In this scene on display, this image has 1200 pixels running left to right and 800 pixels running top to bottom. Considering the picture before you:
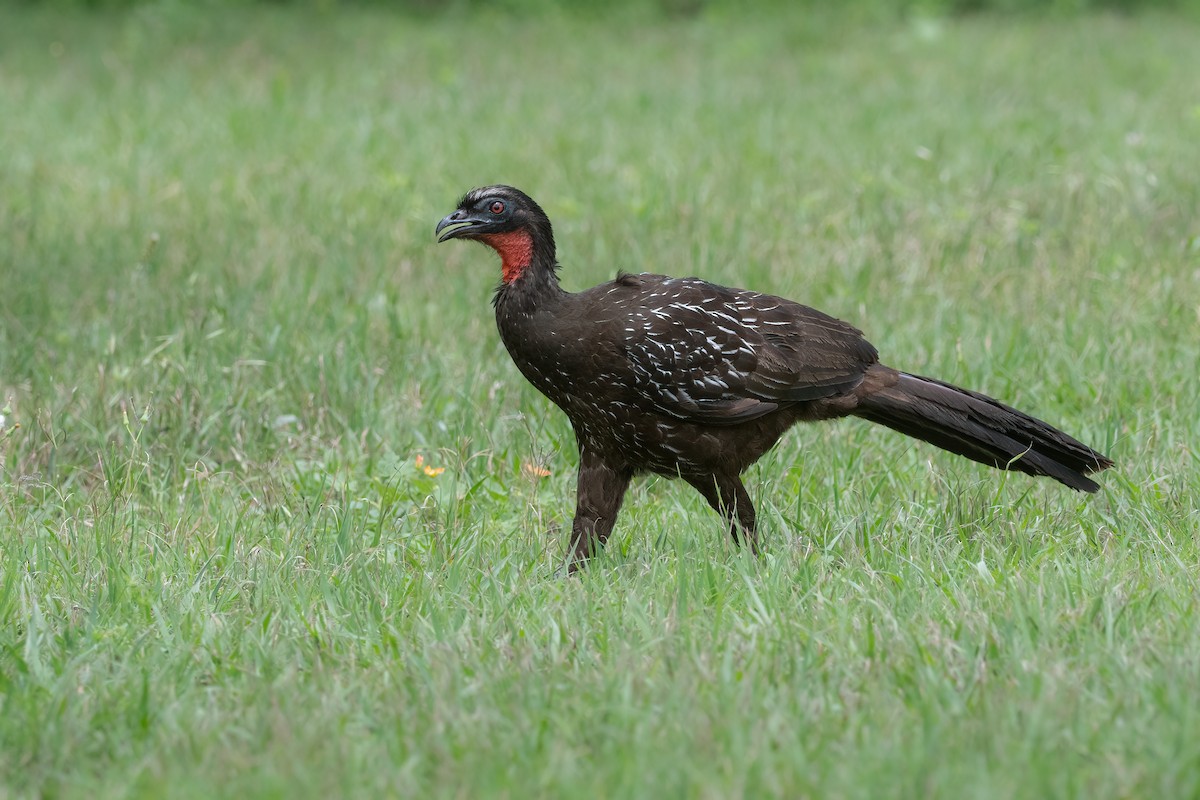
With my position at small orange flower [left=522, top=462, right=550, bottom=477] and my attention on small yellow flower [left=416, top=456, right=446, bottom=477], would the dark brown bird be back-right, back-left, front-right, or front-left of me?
back-left

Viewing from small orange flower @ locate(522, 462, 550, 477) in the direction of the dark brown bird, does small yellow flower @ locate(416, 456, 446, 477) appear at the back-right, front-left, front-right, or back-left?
back-right

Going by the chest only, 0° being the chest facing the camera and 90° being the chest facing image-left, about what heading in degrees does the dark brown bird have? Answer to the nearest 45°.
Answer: approximately 90°
